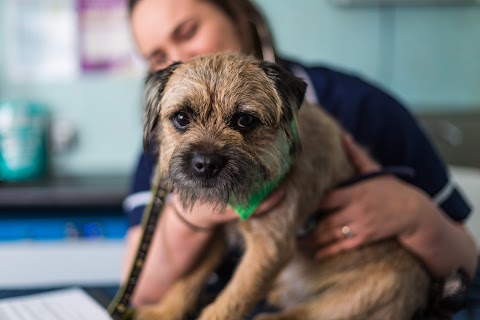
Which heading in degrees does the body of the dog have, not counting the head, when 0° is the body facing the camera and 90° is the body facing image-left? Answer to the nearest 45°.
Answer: approximately 45°

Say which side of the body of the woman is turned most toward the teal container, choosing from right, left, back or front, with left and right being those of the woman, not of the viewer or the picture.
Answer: right

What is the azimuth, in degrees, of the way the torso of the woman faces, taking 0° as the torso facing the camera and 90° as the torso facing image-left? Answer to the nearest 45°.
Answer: approximately 45°

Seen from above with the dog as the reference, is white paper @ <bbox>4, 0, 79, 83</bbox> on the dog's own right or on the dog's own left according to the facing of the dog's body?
on the dog's own right

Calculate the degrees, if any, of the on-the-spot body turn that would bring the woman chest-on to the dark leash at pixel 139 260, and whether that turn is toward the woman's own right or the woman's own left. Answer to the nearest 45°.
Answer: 0° — they already face it
